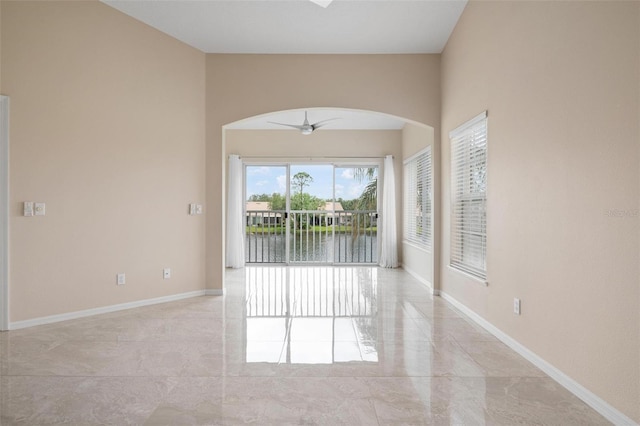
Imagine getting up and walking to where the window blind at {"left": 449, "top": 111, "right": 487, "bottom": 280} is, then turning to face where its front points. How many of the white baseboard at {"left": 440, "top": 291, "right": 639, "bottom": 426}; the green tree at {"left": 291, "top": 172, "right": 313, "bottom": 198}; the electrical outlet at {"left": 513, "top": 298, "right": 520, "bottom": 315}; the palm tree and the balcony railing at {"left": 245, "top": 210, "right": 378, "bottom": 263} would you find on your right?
3

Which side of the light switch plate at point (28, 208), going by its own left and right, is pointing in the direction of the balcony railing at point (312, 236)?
left

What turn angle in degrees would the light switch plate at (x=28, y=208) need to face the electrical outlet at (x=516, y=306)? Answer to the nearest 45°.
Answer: approximately 45° to its left

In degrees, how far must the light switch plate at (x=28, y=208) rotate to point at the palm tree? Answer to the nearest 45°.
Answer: approximately 90° to its left

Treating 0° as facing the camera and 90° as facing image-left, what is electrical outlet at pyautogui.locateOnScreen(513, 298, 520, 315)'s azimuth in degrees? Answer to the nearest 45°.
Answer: approximately 45°

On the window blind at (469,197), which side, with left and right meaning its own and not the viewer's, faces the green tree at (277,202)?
right

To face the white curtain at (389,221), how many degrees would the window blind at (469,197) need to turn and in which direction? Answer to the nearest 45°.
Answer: approximately 90° to its right

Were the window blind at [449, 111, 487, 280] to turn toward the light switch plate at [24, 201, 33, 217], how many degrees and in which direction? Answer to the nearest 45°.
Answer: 0° — it already faces it

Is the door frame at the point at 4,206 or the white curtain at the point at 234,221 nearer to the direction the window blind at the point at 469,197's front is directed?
the door frame

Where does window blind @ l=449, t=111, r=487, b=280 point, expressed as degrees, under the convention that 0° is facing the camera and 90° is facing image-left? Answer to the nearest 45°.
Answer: approximately 45°

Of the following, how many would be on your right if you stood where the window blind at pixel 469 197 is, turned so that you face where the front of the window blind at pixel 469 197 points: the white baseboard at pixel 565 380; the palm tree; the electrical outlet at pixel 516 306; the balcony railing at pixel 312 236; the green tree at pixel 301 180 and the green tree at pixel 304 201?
4
